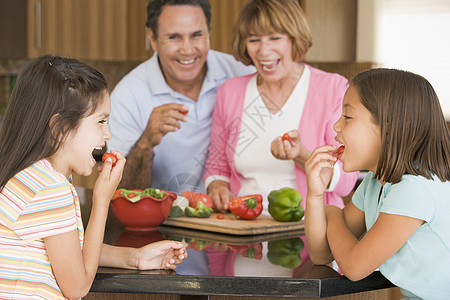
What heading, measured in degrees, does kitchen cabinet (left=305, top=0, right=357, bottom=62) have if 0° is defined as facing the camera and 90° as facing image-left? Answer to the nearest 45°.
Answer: approximately 0°

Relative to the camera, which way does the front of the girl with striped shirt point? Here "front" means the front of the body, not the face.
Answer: to the viewer's right

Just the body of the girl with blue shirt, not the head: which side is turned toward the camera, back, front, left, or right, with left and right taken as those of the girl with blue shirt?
left

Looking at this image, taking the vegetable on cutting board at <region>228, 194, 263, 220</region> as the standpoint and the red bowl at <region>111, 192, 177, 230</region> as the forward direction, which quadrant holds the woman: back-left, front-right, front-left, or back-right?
back-right

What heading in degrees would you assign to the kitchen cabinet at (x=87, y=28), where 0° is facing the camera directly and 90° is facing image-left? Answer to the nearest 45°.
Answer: approximately 0°

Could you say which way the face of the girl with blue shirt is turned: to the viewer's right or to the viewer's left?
to the viewer's left

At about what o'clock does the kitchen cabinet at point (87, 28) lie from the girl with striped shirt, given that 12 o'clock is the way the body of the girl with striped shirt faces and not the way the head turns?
The kitchen cabinet is roughly at 9 o'clock from the girl with striped shirt.

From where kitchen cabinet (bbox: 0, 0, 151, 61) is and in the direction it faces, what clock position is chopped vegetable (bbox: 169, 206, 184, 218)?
The chopped vegetable is roughly at 12 o'clock from the kitchen cabinet.

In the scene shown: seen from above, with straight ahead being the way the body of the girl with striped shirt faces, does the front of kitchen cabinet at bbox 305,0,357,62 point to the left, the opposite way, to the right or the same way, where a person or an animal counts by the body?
to the right
